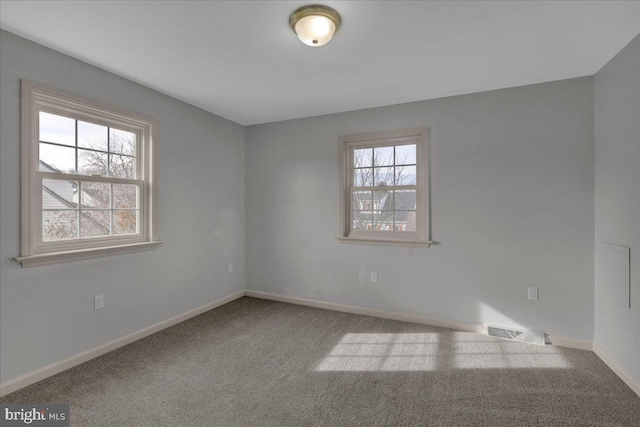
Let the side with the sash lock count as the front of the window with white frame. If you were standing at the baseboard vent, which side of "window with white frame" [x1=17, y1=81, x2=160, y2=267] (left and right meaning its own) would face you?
front

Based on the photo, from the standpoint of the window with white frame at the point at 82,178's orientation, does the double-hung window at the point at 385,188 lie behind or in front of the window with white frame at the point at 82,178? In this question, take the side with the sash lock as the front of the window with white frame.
in front

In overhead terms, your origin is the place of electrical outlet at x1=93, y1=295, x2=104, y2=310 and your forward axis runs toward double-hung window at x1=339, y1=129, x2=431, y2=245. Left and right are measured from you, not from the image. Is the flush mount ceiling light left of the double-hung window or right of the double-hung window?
right

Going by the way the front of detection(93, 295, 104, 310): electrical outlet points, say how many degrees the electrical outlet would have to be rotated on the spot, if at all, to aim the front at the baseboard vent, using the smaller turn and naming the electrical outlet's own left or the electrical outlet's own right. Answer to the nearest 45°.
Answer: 0° — it already faces it

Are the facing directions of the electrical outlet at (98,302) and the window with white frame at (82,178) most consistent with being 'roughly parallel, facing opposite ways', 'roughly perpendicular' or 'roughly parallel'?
roughly parallel

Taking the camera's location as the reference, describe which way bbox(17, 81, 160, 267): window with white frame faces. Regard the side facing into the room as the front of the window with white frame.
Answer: facing the viewer and to the right of the viewer
